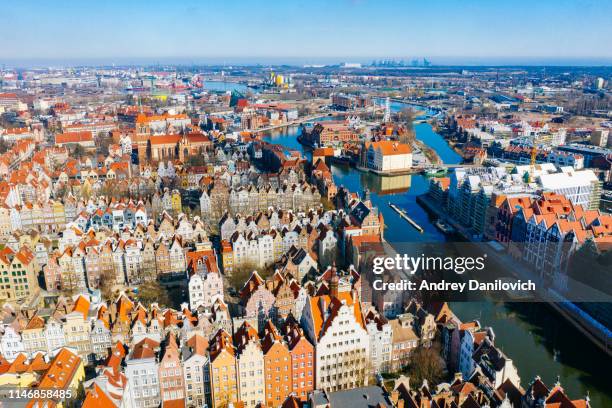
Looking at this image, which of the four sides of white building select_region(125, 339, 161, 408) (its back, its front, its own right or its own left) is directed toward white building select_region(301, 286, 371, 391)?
left

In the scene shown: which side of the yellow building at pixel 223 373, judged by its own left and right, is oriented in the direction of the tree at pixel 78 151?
back

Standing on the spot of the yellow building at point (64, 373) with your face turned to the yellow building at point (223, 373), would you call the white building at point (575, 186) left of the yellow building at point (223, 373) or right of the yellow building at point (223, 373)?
left

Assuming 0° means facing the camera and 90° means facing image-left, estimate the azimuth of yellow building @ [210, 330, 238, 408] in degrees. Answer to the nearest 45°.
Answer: approximately 0°

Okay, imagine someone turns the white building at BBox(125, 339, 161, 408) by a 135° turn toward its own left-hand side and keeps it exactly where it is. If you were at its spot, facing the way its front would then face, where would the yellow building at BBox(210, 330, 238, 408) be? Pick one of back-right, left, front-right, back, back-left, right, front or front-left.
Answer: front-right

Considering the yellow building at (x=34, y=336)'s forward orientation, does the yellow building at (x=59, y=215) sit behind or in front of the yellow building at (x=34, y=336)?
behind

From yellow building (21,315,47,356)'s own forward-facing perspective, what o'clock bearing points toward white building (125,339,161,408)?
The white building is roughly at 11 o'clock from the yellow building.

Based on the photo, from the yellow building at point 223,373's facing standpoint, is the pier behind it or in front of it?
behind

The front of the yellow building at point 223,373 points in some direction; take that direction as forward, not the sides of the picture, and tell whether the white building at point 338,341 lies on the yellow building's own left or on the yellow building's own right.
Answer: on the yellow building's own left

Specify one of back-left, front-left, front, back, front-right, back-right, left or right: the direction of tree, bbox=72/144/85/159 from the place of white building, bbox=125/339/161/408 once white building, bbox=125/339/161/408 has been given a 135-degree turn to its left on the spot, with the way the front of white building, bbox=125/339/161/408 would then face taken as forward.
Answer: front-left

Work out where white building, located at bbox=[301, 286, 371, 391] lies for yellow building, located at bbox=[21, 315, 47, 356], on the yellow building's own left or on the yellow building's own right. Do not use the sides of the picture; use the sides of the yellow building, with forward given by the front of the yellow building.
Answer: on the yellow building's own left

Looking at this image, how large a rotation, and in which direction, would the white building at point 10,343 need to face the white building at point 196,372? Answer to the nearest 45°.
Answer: approximately 45° to its left

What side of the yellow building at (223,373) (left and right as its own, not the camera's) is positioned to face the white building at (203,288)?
back

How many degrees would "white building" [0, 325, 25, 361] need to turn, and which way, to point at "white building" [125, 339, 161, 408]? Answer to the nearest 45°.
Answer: approximately 45° to its left

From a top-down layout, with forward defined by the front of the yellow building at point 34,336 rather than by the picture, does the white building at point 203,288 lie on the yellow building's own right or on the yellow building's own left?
on the yellow building's own left

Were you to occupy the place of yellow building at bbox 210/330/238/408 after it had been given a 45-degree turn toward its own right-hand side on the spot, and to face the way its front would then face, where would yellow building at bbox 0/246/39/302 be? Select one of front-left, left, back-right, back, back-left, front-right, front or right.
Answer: right
